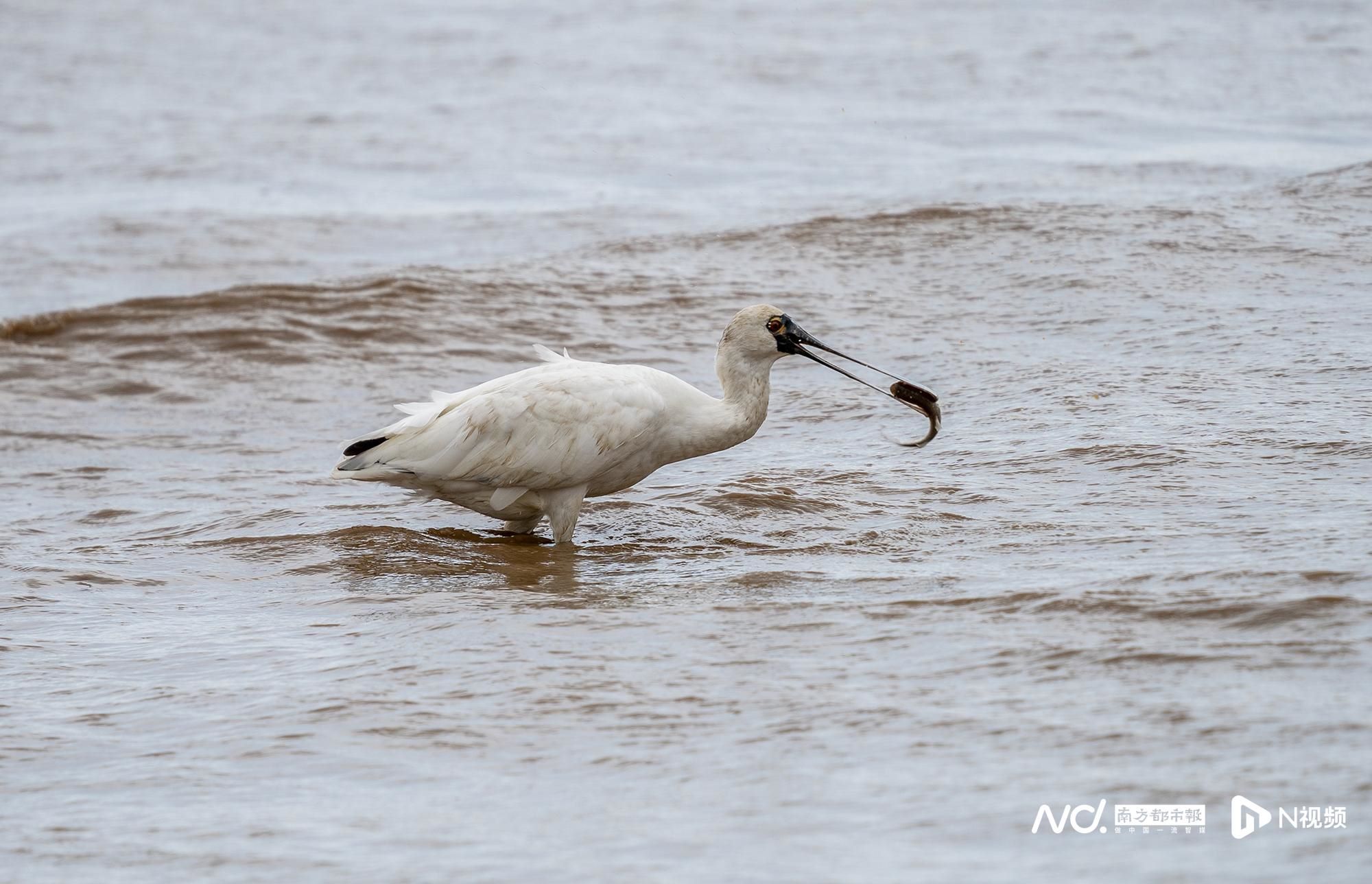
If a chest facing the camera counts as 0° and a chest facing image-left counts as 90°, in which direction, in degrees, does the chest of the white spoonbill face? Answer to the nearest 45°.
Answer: approximately 270°
